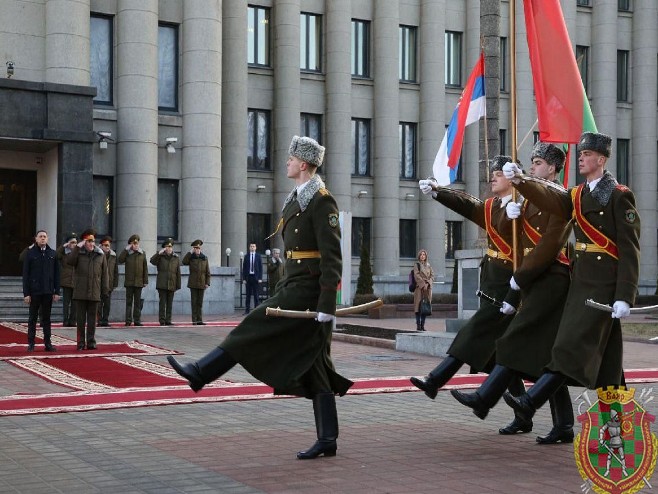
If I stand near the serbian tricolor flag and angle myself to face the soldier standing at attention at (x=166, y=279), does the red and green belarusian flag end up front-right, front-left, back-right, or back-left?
back-left

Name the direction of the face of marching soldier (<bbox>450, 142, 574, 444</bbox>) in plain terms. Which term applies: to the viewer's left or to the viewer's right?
to the viewer's left

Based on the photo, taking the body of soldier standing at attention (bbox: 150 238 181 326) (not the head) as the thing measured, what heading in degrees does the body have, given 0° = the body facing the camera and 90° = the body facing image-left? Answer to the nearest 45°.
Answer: approximately 0°

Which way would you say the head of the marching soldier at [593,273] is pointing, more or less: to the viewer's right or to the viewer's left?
to the viewer's left

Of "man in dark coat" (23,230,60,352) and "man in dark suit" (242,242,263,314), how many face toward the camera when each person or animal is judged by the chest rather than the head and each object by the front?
2
